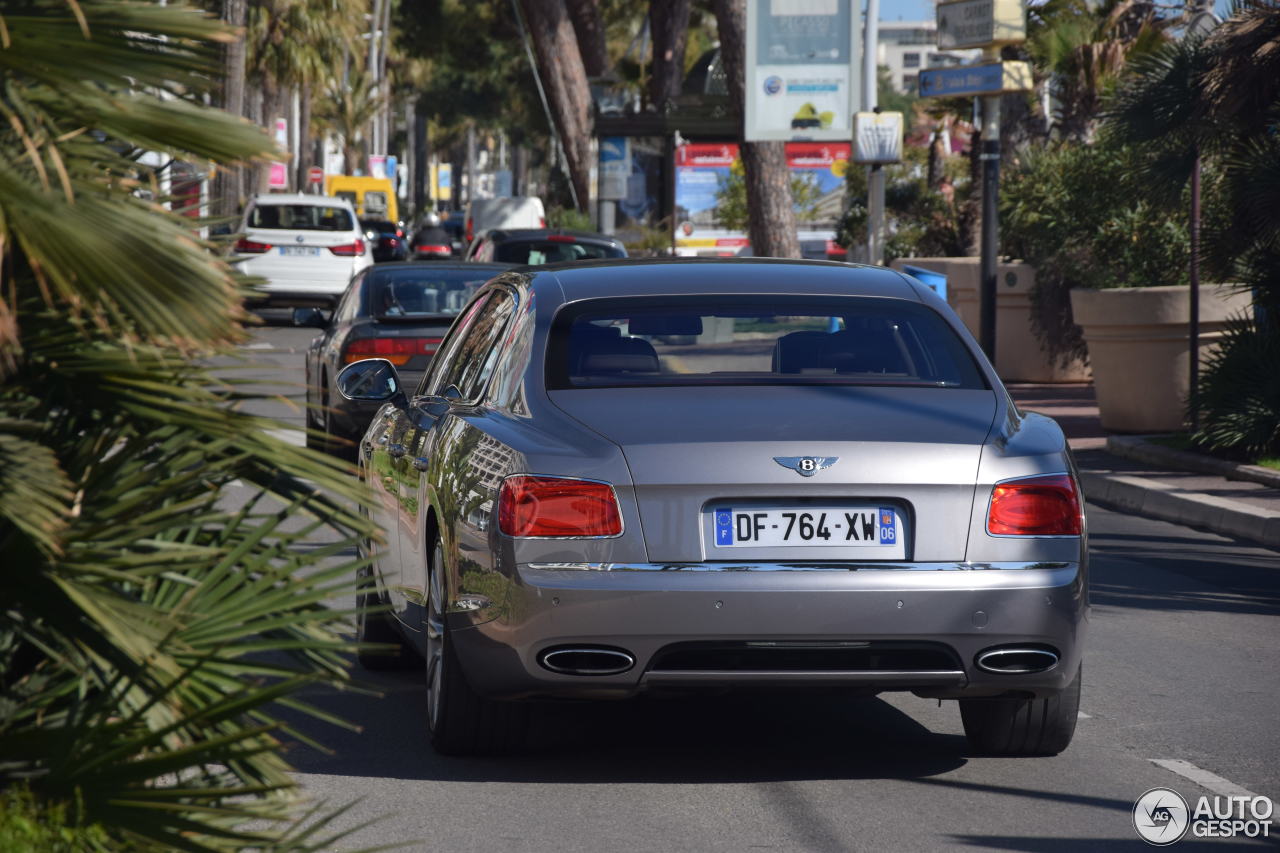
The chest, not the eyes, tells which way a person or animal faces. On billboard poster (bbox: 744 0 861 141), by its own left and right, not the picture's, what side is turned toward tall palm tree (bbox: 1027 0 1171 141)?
left

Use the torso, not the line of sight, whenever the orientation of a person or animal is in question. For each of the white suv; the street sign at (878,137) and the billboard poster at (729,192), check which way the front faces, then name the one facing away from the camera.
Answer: the white suv

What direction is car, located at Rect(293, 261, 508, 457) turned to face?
away from the camera

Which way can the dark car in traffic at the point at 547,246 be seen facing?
away from the camera

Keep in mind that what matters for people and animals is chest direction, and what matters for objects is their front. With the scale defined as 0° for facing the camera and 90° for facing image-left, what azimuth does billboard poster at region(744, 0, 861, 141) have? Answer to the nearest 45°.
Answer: approximately 0°

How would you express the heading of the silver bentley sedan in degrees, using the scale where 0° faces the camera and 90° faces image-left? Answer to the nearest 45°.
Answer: approximately 180°

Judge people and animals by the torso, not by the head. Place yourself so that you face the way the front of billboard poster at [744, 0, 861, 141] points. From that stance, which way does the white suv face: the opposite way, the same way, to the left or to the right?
the opposite way

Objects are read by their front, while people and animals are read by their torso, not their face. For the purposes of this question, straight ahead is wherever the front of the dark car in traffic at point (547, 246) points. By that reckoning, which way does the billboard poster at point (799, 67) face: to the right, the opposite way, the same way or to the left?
the opposite way

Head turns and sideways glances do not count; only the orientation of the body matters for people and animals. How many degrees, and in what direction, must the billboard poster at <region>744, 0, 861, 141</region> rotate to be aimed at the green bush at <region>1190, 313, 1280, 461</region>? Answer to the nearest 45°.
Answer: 0° — it already faces it

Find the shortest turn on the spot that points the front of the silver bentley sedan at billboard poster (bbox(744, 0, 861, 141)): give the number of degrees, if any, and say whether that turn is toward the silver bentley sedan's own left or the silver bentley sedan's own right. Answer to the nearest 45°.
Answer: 0° — it already faces it

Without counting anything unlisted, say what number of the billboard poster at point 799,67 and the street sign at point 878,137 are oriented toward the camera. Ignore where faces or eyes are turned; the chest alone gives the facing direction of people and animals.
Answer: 2

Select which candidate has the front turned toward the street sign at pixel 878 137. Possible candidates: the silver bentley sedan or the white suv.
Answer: the silver bentley sedan

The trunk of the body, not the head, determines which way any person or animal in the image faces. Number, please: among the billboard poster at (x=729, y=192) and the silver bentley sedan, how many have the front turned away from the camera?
1

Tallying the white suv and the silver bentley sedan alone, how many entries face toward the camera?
0

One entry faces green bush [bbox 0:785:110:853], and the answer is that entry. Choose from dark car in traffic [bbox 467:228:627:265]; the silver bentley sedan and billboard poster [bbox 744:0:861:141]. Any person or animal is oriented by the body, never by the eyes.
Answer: the billboard poster
